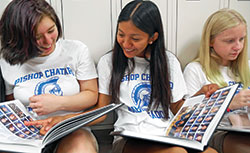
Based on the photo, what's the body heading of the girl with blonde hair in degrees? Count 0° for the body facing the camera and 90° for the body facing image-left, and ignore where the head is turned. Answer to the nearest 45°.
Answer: approximately 315°
